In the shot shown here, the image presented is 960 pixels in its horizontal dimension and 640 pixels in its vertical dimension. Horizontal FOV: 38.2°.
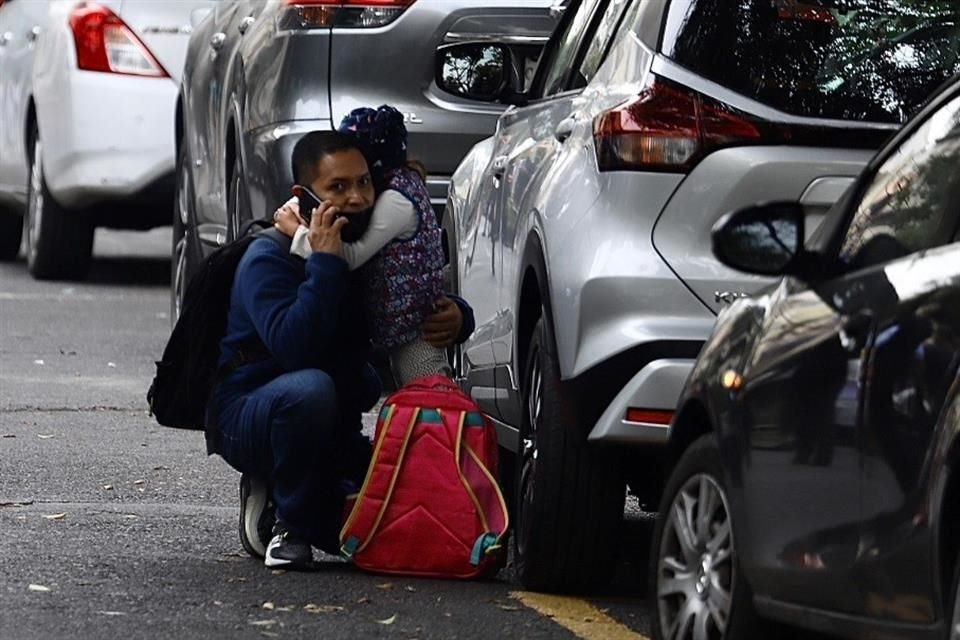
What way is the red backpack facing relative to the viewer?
away from the camera

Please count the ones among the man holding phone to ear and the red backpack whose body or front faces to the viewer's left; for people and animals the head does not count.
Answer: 0

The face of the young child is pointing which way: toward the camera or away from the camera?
away from the camera
